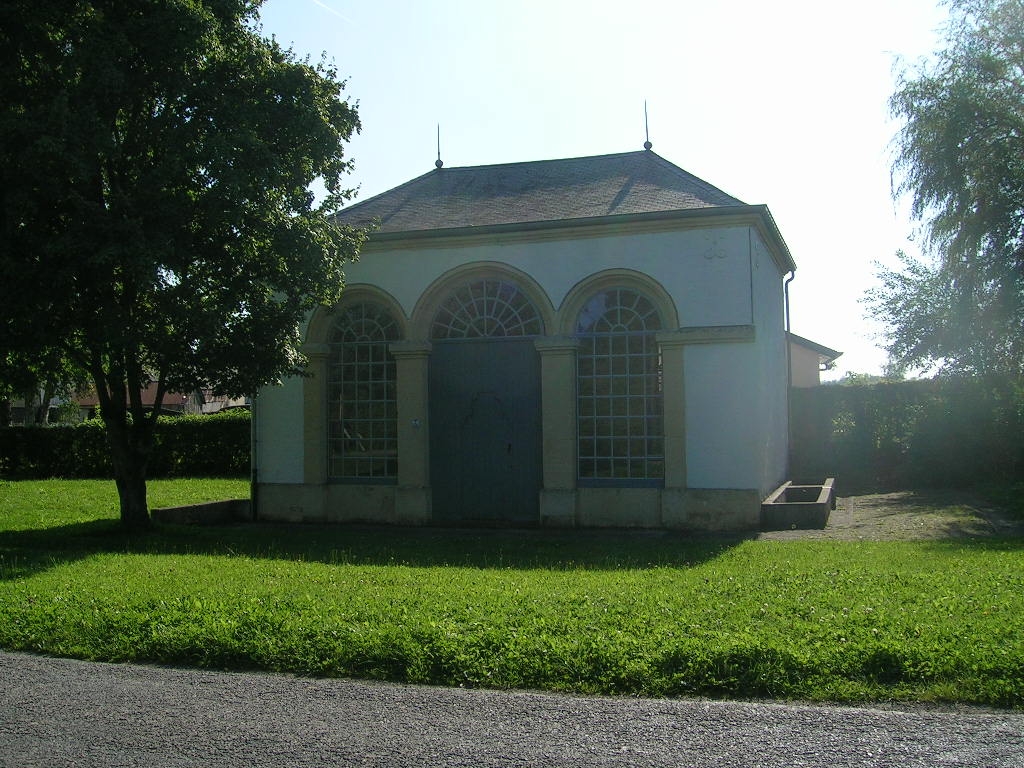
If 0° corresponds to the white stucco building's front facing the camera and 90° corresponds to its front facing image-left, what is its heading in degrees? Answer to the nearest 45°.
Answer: approximately 0°

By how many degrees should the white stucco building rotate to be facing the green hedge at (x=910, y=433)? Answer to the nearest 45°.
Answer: approximately 135° to its left

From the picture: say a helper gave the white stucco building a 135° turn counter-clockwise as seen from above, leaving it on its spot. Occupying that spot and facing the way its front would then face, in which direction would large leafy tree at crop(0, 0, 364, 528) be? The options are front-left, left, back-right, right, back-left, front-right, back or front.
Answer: back

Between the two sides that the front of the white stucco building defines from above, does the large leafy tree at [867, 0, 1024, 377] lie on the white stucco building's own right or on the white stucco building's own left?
on the white stucco building's own left

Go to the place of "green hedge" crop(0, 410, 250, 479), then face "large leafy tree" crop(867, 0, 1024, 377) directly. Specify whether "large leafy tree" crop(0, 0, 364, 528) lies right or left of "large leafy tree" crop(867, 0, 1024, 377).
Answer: right

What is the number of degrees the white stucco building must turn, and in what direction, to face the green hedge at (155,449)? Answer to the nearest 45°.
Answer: approximately 135° to its right

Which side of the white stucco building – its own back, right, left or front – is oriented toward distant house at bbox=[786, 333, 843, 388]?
back
